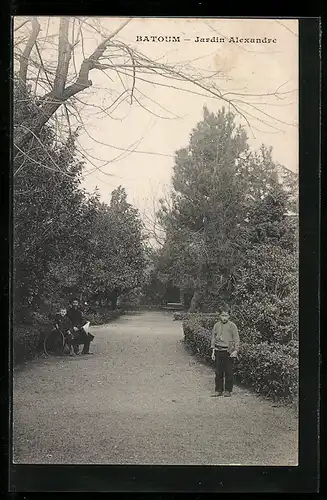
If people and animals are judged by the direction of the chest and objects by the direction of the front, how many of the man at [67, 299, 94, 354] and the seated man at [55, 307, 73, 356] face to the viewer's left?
0

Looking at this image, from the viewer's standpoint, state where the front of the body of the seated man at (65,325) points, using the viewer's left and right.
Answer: facing the viewer and to the right of the viewer

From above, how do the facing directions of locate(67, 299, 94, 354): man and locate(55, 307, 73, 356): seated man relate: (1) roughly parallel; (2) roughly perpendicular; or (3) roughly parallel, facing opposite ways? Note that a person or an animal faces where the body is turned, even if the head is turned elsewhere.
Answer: roughly parallel

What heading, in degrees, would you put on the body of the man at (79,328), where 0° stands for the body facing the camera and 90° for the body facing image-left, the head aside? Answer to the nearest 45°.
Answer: approximately 315°
